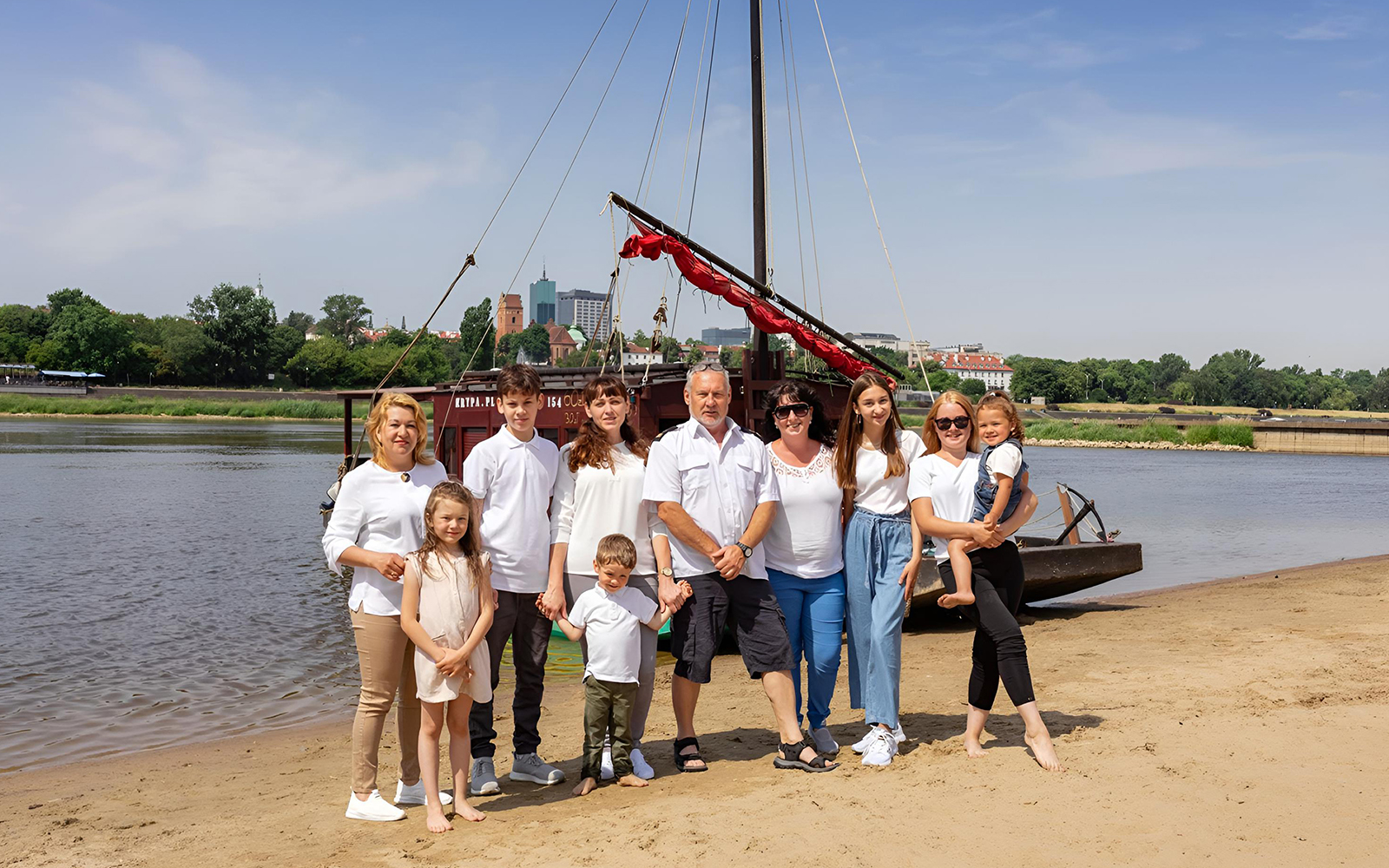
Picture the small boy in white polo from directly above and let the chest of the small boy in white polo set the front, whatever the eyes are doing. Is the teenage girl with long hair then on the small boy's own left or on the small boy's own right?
on the small boy's own left

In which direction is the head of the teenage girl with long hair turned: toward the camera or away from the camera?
toward the camera

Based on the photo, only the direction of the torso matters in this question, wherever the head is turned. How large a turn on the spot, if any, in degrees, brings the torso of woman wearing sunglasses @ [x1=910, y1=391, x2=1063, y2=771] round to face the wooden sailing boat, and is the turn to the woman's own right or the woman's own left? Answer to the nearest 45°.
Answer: approximately 180°

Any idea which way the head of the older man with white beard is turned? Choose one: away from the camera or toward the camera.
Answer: toward the camera

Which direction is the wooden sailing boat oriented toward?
to the viewer's right

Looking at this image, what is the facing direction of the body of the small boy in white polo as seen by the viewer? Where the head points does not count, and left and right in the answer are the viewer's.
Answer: facing the viewer

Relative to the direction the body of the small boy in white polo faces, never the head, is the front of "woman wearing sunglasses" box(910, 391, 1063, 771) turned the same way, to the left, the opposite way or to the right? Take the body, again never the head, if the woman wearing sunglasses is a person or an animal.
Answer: the same way

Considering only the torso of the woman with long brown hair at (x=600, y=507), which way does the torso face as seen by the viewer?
toward the camera

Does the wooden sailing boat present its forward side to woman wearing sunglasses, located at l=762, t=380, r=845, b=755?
no

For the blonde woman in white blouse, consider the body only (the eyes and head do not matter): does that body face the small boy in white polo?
no

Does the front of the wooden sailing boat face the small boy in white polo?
no

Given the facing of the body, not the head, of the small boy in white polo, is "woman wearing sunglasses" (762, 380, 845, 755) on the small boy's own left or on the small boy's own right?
on the small boy's own left

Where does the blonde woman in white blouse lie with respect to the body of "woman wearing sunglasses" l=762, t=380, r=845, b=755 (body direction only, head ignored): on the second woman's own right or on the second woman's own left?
on the second woman's own right

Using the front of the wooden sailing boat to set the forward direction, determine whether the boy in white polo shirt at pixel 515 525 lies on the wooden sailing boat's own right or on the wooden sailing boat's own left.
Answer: on the wooden sailing boat's own right

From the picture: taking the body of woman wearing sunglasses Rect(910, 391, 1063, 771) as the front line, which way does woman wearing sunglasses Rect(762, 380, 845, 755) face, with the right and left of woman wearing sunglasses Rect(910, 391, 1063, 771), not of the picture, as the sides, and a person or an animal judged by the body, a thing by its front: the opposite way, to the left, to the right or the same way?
the same way

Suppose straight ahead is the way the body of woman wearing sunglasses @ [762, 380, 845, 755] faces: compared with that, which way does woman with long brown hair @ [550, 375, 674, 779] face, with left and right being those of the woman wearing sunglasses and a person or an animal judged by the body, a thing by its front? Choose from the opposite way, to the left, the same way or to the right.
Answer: the same way

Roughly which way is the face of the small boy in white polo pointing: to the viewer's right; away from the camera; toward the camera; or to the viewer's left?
toward the camera

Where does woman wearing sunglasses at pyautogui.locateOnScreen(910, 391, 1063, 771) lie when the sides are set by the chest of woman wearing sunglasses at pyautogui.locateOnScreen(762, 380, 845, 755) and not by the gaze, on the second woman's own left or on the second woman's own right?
on the second woman's own left

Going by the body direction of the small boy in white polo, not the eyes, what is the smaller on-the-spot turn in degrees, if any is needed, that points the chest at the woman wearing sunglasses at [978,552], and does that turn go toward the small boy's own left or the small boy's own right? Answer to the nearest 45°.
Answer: approximately 90° to the small boy's own left
